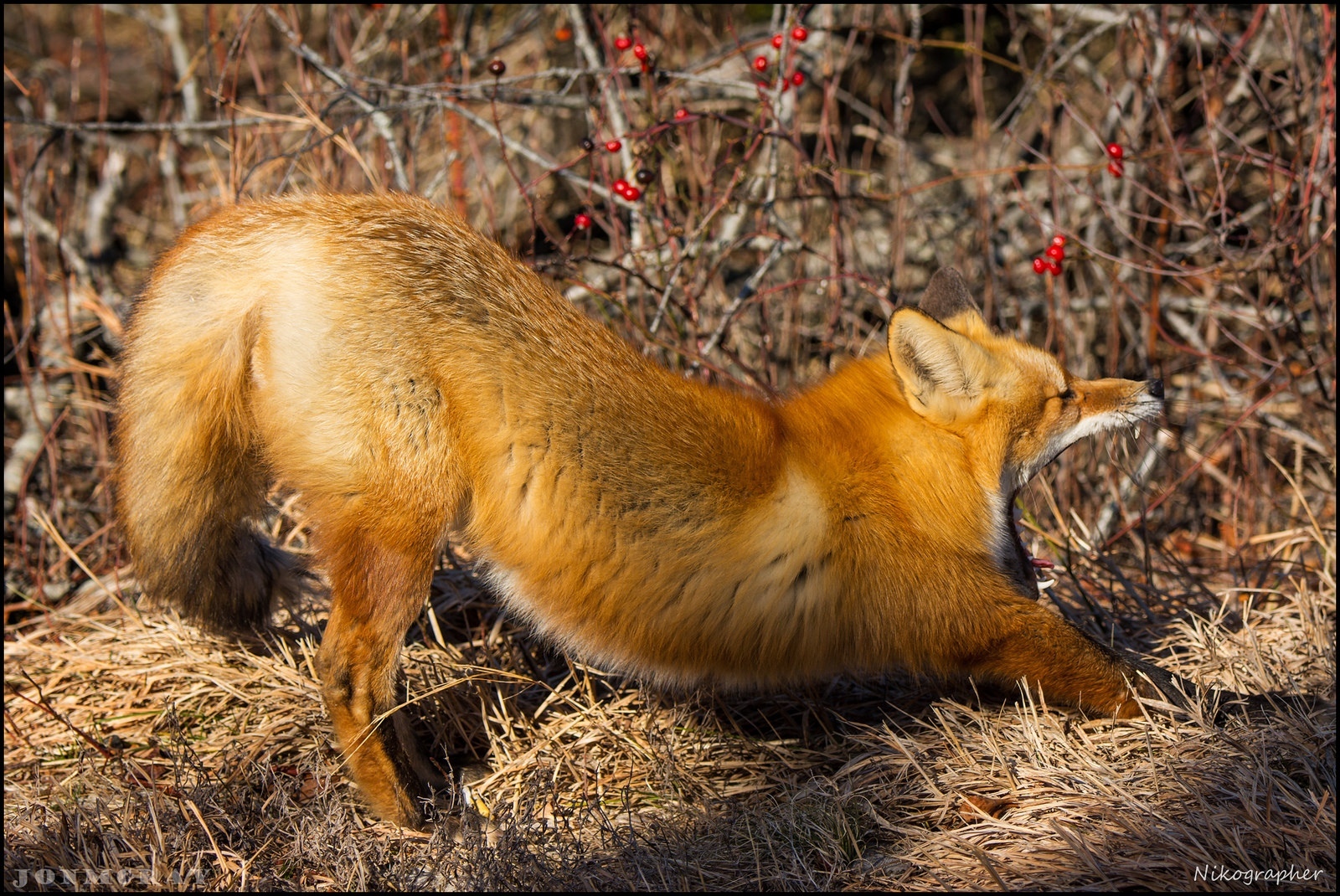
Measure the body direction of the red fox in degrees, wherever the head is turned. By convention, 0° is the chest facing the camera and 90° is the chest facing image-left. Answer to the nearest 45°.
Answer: approximately 270°
